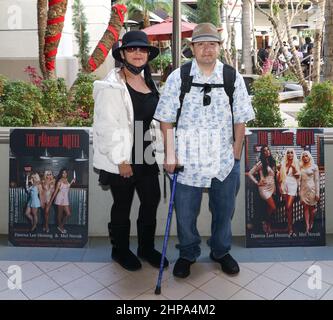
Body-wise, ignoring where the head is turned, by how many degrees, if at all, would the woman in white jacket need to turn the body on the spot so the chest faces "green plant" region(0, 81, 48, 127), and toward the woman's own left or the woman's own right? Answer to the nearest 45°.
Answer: approximately 180°

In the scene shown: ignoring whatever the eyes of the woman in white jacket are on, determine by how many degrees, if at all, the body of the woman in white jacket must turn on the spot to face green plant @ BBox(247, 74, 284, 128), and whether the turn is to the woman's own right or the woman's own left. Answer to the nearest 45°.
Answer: approximately 90° to the woman's own left

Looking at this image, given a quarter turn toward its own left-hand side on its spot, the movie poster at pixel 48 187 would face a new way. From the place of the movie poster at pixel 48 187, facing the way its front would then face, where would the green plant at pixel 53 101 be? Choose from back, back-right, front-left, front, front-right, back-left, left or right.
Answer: left

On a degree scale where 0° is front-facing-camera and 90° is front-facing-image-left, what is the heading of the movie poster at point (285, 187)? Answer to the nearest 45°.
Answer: approximately 0°

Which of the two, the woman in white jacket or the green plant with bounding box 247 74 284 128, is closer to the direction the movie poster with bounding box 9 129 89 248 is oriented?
the woman in white jacket

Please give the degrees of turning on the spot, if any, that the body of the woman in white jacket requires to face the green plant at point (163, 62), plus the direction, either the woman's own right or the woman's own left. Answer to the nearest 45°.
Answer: approximately 135° to the woman's own left

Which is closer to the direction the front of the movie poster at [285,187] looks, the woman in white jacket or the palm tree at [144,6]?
the woman in white jacket

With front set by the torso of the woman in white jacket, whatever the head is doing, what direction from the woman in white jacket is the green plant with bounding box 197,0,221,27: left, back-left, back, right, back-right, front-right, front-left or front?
back-left

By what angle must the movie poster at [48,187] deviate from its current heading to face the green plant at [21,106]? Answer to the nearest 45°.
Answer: approximately 180°

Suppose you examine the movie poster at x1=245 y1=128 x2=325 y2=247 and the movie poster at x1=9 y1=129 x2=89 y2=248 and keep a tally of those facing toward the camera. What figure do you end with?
2

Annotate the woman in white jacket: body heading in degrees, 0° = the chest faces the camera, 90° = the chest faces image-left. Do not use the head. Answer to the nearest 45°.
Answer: approximately 315°

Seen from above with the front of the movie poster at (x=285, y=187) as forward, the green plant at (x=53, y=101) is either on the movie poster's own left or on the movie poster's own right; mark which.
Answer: on the movie poster's own right
